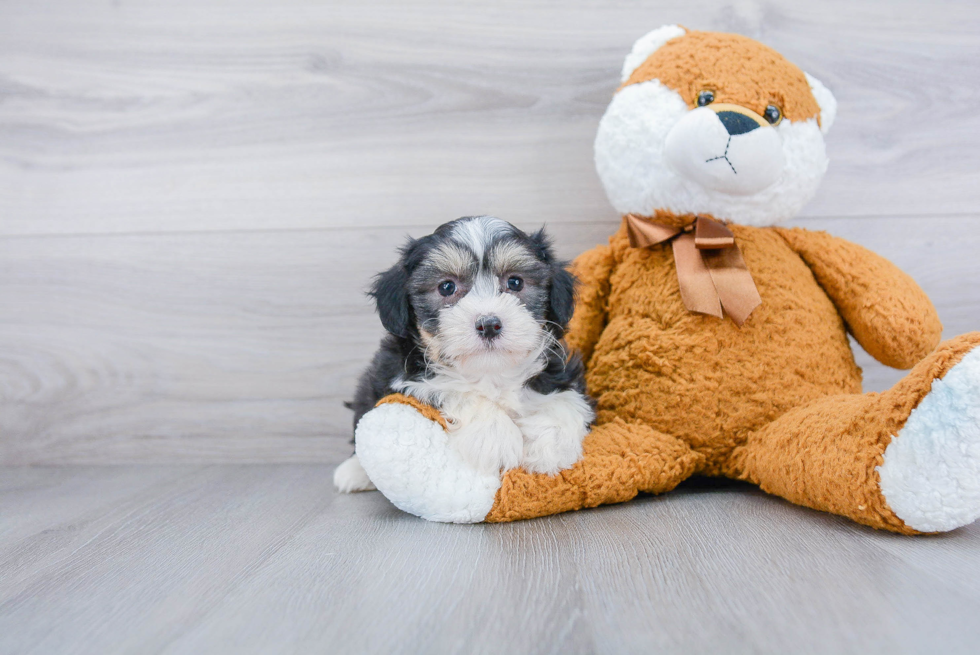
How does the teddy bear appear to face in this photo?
toward the camera

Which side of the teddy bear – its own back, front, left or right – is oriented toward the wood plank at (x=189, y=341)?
right
